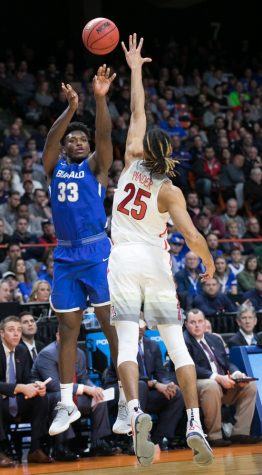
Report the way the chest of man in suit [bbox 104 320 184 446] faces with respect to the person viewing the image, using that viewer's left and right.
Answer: facing the viewer and to the right of the viewer

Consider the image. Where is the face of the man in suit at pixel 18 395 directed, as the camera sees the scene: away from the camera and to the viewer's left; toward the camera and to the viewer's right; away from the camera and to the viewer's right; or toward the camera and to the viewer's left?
toward the camera and to the viewer's right

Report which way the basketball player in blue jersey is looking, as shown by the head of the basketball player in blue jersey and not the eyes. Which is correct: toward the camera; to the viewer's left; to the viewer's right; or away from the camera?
toward the camera

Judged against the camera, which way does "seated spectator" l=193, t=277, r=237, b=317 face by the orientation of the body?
toward the camera

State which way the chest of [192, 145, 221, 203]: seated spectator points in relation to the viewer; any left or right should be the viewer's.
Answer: facing the viewer

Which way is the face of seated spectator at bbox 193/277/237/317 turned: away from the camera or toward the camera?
toward the camera

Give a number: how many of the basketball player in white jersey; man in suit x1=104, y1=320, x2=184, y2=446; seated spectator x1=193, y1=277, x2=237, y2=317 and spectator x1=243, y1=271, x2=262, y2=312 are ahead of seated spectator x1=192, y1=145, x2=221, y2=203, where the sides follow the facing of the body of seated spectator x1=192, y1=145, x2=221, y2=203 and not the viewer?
4

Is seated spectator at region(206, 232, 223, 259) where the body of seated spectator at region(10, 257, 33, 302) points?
no

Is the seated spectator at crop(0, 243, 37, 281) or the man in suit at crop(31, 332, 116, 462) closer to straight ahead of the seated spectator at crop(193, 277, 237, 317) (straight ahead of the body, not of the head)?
the man in suit

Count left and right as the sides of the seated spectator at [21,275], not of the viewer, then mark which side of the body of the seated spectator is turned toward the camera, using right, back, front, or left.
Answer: front

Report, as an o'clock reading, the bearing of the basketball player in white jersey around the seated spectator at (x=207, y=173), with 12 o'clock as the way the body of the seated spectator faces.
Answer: The basketball player in white jersey is roughly at 12 o'clock from the seated spectator.

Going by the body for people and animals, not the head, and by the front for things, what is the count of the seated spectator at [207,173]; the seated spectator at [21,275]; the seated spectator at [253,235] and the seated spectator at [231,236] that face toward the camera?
4

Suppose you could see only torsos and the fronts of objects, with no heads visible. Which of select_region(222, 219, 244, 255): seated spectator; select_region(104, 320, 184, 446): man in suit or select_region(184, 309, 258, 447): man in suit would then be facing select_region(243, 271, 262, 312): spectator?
the seated spectator

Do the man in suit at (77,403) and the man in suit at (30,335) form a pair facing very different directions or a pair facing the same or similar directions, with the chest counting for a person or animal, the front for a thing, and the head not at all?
same or similar directions

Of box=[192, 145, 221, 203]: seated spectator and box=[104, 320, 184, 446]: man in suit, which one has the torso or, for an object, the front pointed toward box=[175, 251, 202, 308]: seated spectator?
box=[192, 145, 221, 203]: seated spectator
